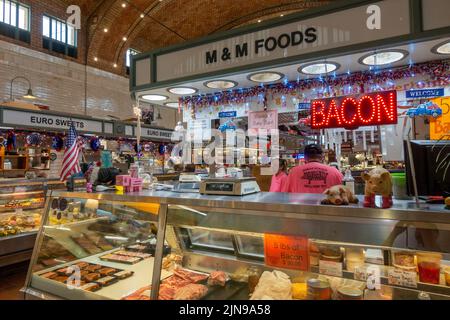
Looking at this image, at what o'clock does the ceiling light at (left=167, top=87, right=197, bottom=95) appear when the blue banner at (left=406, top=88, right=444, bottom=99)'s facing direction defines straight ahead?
The ceiling light is roughly at 2 o'clock from the blue banner.

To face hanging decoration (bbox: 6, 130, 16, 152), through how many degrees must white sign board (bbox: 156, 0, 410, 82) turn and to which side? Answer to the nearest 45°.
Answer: approximately 90° to its right

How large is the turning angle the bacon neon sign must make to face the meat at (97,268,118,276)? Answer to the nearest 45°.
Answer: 0° — it already faces it

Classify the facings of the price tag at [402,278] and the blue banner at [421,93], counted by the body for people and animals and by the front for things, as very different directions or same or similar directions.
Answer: same or similar directions

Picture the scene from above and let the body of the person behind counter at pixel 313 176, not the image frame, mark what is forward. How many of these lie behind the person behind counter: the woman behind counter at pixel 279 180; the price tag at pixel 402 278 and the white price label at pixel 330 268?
2

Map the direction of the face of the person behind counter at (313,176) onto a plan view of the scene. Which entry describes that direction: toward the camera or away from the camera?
away from the camera

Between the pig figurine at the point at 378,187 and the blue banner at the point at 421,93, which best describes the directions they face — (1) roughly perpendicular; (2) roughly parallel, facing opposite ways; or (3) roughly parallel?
roughly parallel

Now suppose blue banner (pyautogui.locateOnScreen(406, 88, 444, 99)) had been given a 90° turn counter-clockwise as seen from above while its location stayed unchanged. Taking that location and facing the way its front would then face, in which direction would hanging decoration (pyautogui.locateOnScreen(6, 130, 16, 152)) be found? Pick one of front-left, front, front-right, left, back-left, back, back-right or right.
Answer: back

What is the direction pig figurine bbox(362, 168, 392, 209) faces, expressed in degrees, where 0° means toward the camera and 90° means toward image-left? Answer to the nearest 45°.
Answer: approximately 0°

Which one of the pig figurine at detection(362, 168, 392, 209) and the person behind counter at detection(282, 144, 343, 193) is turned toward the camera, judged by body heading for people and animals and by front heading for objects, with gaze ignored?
the pig figurine

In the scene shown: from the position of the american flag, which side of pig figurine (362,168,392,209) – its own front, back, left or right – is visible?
right

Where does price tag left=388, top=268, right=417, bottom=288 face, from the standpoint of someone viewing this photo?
facing the viewer

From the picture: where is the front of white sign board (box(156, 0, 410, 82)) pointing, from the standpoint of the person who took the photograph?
facing the viewer and to the left of the viewer

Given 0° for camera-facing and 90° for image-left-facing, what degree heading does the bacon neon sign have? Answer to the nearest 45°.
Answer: approximately 45°
